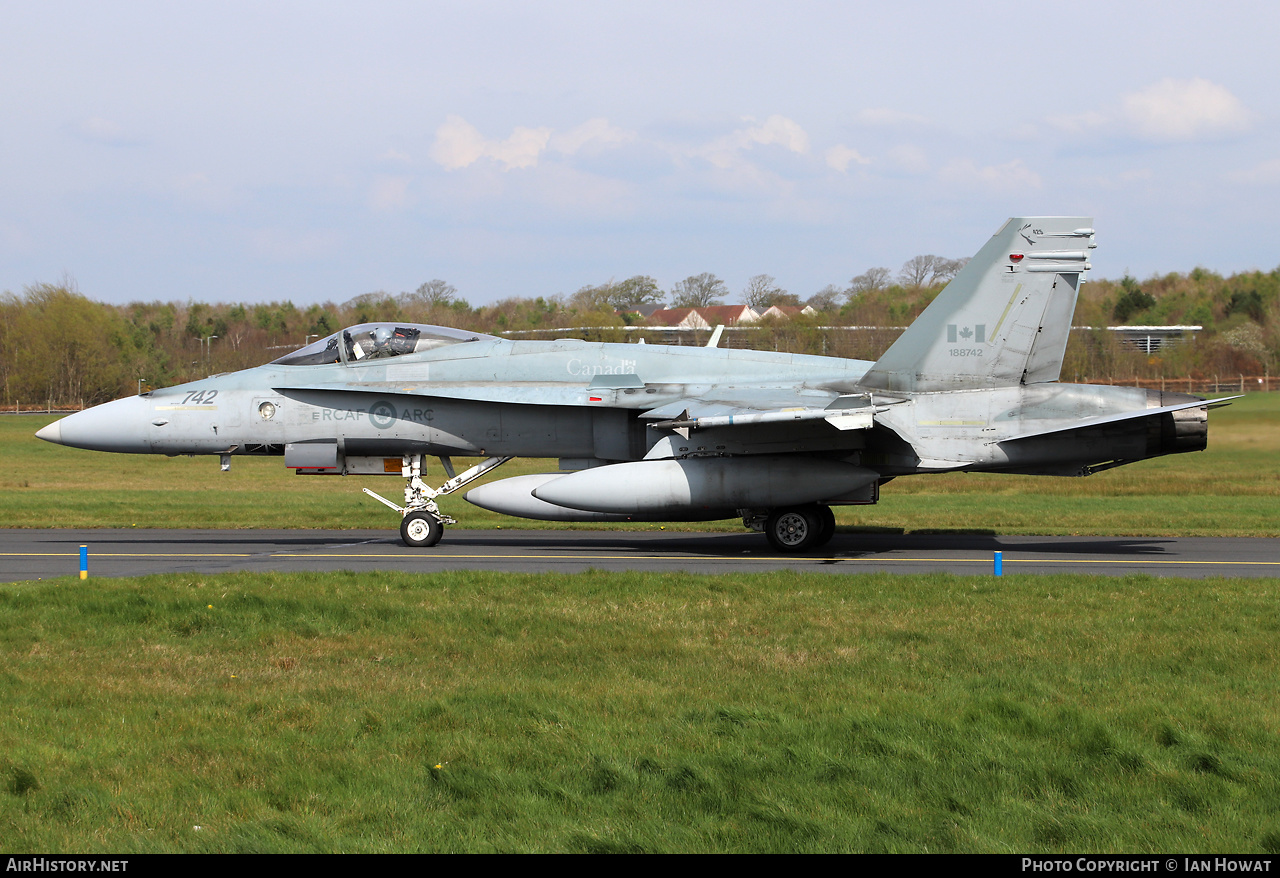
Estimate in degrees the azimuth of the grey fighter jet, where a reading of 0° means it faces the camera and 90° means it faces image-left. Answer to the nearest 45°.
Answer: approximately 90°
